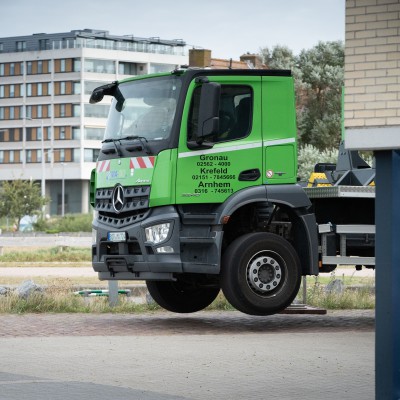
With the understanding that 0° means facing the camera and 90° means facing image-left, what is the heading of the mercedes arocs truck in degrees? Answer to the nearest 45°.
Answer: approximately 45°
